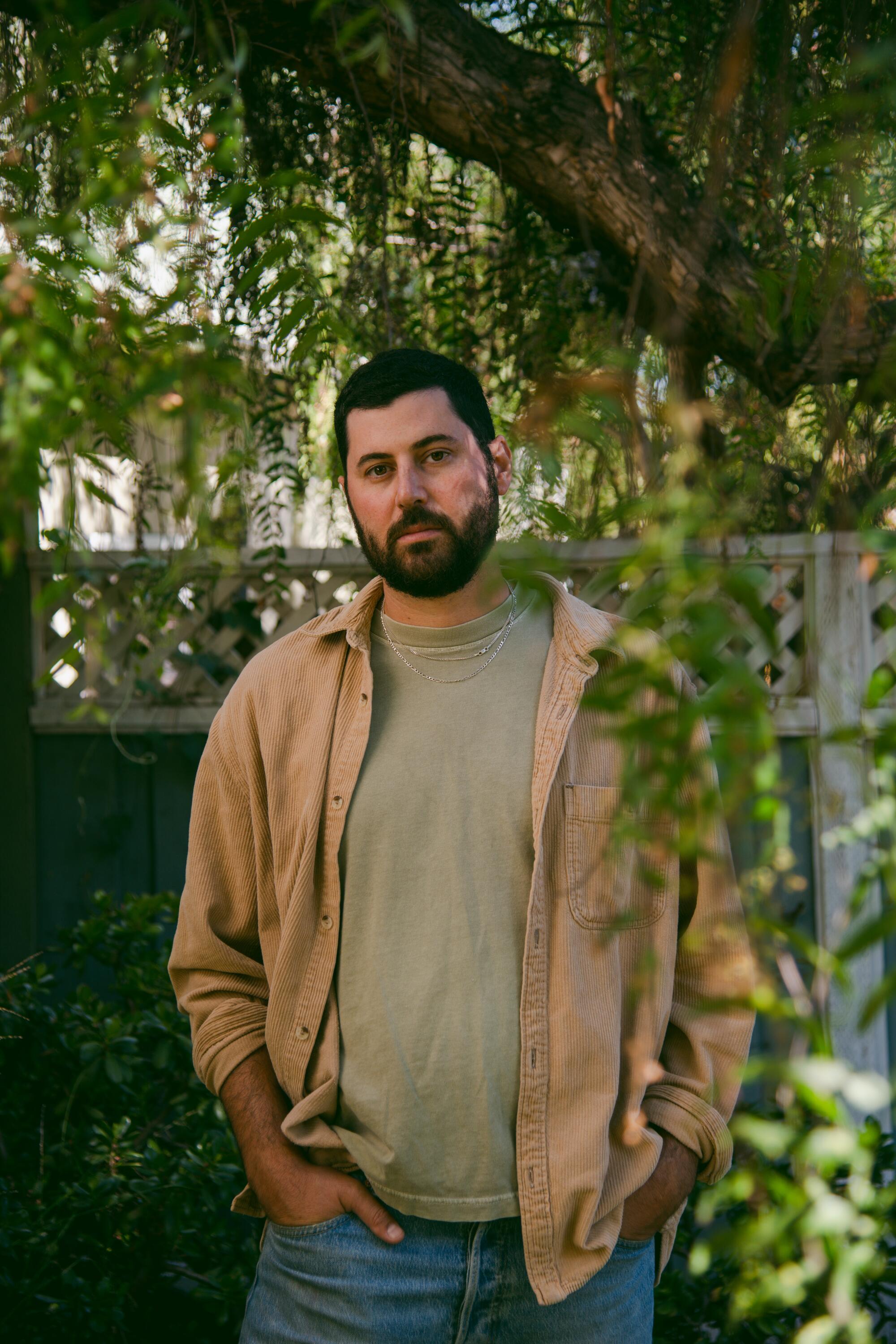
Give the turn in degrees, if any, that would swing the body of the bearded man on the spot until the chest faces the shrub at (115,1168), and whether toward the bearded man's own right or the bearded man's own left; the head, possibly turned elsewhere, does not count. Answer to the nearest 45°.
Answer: approximately 135° to the bearded man's own right

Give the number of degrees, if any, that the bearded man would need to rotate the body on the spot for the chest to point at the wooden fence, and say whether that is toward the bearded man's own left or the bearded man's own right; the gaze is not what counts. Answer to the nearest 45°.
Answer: approximately 180°

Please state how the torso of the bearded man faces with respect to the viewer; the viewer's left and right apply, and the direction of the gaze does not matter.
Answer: facing the viewer
